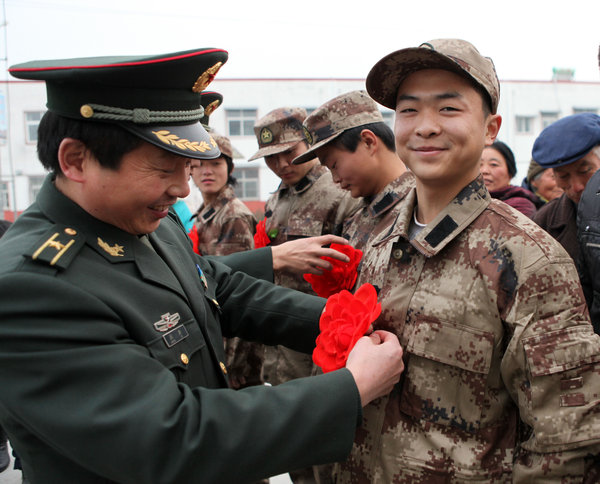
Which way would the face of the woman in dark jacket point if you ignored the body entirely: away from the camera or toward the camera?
toward the camera

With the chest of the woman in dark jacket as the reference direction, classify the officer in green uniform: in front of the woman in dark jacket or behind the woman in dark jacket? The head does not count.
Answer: in front

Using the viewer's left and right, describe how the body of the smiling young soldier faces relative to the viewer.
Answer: facing the viewer and to the left of the viewer

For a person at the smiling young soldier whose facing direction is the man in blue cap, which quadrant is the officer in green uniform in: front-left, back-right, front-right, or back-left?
back-left

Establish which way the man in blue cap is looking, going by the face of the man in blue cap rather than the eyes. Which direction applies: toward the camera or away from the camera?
toward the camera

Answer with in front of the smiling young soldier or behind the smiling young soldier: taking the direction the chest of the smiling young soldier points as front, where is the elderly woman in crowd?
behind

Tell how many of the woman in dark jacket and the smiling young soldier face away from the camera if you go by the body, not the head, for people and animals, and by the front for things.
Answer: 0

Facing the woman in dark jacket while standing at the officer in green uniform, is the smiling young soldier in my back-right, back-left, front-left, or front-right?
front-right

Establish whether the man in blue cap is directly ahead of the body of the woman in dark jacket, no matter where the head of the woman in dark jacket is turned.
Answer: no

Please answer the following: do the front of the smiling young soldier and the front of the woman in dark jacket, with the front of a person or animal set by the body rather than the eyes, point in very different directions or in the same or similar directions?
same or similar directions
